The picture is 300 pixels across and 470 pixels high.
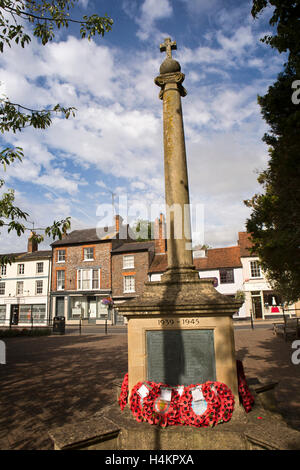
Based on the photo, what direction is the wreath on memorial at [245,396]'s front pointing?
to the viewer's right

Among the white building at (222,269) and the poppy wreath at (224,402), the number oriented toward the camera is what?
2

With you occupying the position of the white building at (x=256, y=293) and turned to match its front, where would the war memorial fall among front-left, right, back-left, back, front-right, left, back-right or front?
front

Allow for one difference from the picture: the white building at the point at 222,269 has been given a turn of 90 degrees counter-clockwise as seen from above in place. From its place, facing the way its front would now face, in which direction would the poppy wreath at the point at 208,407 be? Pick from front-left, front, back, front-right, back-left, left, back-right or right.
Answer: right

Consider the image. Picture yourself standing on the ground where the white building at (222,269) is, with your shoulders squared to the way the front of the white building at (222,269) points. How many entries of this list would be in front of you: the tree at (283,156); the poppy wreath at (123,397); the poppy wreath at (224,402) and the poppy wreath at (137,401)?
4

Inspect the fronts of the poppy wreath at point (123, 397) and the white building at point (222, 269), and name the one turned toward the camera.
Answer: the white building

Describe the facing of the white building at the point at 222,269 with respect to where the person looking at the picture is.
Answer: facing the viewer

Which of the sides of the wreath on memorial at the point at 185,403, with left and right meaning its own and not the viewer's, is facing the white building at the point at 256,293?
back

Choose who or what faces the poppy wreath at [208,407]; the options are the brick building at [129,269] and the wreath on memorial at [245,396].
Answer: the brick building

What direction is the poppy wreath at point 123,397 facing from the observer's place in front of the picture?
facing to the left of the viewer

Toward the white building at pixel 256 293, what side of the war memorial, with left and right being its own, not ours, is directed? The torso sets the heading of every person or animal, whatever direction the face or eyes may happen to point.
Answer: back

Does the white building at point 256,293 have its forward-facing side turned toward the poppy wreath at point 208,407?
yes

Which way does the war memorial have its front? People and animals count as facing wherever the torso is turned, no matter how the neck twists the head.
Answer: toward the camera

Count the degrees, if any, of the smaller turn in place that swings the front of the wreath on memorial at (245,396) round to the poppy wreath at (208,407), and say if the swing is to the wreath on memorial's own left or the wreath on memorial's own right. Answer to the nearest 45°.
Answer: approximately 135° to the wreath on memorial's own right

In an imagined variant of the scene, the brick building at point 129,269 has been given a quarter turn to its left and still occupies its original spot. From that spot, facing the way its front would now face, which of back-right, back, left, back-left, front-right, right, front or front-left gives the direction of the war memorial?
right

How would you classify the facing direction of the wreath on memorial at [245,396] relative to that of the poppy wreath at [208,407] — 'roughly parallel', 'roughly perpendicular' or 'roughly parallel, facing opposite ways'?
roughly perpendicular
